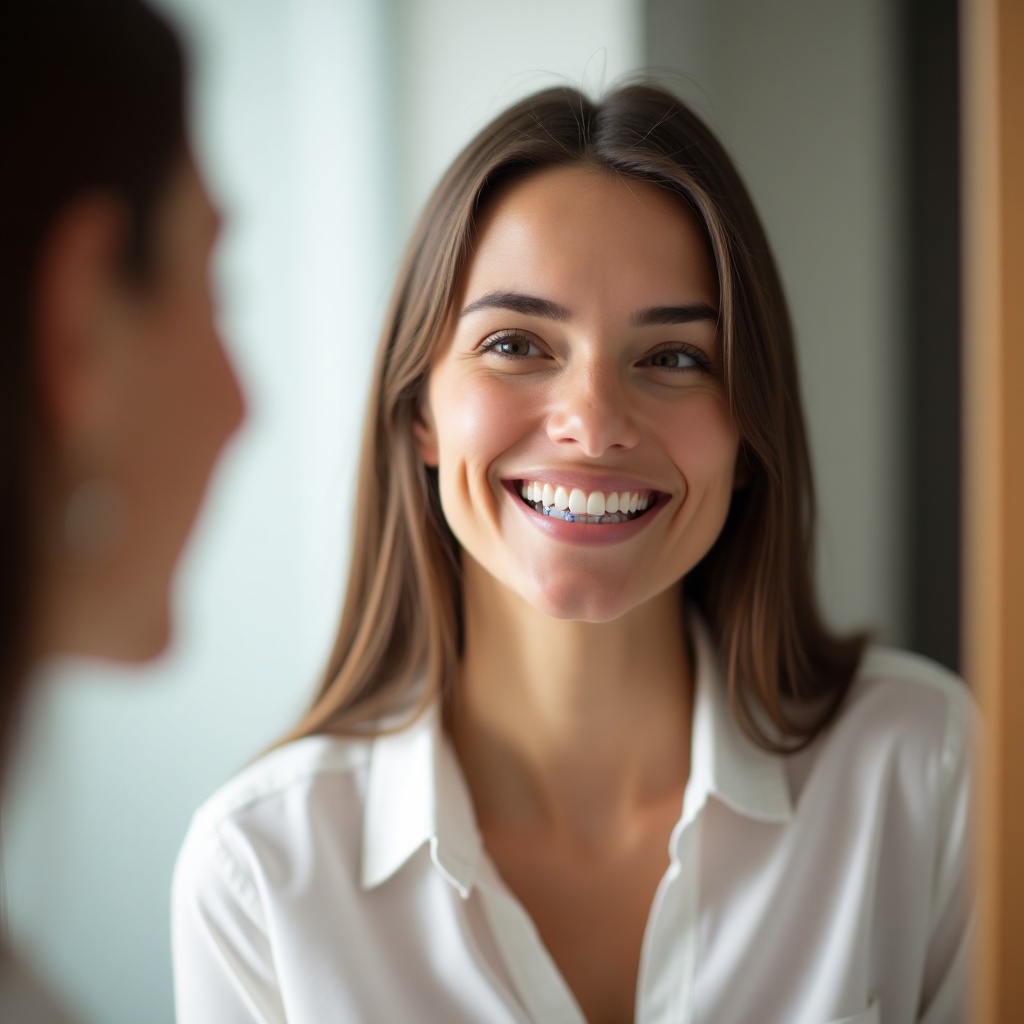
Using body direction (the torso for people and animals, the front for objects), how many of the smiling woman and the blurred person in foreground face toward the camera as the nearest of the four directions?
1

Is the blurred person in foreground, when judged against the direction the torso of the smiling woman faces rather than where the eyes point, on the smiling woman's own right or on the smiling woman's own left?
on the smiling woman's own right

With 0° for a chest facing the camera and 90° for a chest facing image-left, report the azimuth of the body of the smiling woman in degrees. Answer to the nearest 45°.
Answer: approximately 0°

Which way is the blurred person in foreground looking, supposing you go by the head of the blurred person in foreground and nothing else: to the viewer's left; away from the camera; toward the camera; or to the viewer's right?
to the viewer's right

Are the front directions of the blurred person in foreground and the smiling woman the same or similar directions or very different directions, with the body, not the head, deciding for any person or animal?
very different directions

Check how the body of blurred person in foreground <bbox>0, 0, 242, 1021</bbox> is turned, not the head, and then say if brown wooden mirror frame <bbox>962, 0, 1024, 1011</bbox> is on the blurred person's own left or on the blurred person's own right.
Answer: on the blurred person's own right
